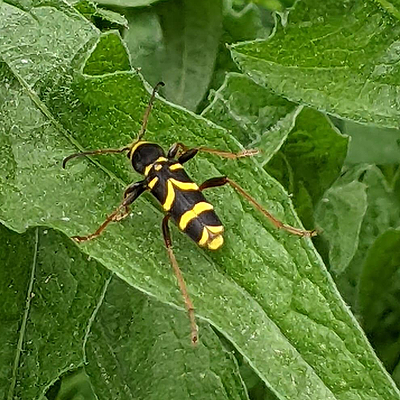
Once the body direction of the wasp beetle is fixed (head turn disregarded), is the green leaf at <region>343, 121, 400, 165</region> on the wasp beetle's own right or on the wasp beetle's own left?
on the wasp beetle's own right

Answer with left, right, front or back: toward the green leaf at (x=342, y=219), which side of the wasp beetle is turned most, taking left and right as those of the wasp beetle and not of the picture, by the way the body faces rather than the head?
right

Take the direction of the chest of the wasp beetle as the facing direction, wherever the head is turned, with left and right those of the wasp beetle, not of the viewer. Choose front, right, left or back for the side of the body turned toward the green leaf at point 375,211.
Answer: right

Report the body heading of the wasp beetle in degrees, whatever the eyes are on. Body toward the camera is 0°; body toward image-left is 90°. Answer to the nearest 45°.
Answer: approximately 135°

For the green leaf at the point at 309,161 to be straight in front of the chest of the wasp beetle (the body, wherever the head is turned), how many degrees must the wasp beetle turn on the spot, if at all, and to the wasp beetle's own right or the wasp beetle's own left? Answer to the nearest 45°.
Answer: approximately 90° to the wasp beetle's own right

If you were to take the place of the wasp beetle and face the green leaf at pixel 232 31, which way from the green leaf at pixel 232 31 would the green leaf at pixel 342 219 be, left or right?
right

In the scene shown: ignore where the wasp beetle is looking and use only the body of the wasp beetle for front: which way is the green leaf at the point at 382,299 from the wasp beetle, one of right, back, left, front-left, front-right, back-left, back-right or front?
right

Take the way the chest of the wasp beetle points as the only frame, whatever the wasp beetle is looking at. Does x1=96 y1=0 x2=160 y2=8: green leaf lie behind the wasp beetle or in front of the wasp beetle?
in front

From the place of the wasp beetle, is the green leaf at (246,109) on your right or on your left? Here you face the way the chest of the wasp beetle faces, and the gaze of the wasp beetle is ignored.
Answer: on your right
